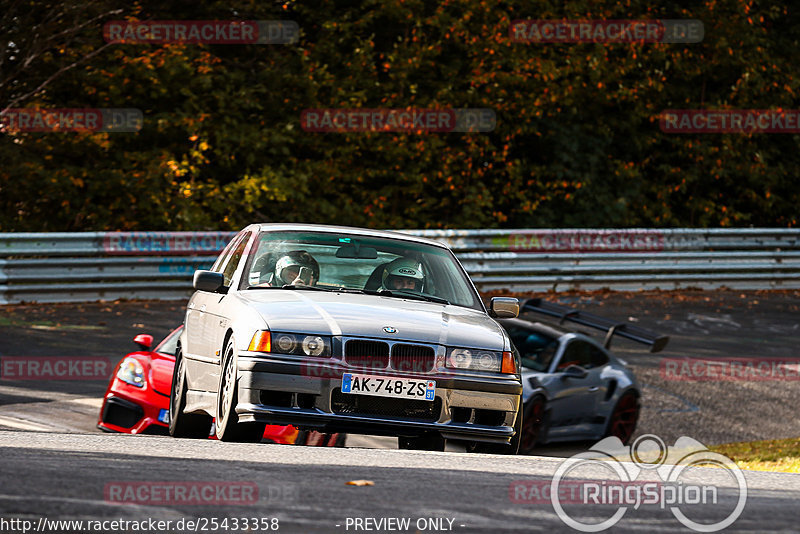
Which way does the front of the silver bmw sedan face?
toward the camera

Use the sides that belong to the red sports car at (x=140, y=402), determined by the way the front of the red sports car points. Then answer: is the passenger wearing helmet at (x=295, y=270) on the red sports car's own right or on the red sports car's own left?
on the red sports car's own left

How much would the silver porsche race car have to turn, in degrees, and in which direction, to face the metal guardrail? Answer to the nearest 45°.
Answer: approximately 135° to its right

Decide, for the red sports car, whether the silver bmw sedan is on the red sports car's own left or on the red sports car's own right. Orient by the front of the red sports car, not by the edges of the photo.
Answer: on the red sports car's own left

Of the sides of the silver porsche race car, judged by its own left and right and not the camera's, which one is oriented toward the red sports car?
front

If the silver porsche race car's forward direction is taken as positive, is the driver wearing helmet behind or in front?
in front

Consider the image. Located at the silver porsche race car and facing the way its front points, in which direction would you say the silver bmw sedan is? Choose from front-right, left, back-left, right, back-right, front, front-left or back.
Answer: front-left

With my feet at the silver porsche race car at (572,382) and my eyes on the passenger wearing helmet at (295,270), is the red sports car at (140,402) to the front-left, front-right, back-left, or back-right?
front-right

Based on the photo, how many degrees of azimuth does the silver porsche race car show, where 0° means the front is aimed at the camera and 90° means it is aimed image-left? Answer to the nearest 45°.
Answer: approximately 45°

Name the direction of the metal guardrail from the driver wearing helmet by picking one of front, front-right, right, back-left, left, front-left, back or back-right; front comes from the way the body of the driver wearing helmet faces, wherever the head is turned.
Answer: back

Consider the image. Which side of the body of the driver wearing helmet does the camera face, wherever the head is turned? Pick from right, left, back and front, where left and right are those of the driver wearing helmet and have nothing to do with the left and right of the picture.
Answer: front
